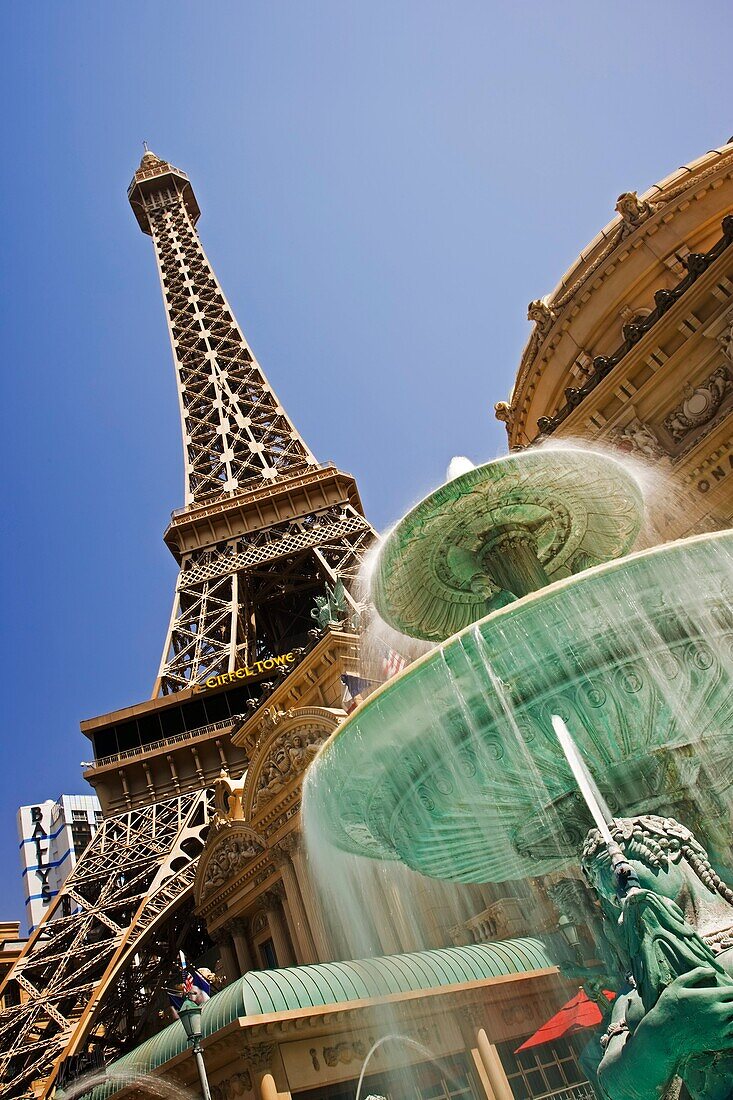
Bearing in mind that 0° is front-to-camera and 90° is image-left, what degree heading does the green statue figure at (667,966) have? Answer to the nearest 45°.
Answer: approximately 45°

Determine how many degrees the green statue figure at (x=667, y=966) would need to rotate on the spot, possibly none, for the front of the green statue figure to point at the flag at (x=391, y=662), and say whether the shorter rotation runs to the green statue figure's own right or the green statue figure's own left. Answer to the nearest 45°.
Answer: approximately 135° to the green statue figure's own right

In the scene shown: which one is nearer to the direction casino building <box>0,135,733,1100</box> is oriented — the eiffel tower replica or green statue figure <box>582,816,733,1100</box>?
the green statue figure

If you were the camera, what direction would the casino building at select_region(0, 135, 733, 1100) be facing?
facing the viewer and to the left of the viewer

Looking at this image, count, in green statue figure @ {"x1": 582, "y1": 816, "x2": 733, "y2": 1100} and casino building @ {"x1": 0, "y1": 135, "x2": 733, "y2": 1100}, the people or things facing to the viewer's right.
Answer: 0
